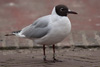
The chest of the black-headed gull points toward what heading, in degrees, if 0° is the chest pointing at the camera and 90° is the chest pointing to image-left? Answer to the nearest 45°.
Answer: approximately 270°
